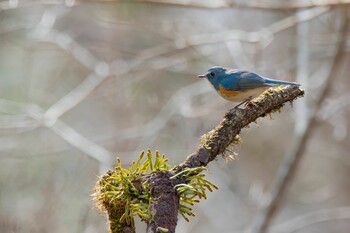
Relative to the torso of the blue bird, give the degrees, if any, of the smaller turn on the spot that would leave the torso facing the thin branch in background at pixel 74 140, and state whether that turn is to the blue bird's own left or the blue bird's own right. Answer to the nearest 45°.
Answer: approximately 45° to the blue bird's own right

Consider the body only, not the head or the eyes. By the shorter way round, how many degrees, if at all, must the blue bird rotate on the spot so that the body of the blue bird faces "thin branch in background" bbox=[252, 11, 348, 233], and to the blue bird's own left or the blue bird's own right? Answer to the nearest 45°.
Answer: approximately 90° to the blue bird's own right

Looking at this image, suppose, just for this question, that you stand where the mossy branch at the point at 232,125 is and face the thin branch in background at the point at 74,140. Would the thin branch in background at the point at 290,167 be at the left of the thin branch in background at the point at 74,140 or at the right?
right

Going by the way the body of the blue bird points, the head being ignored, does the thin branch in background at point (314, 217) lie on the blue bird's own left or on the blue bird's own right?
on the blue bird's own right

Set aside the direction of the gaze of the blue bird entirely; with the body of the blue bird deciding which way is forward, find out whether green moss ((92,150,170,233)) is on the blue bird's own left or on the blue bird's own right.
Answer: on the blue bird's own left

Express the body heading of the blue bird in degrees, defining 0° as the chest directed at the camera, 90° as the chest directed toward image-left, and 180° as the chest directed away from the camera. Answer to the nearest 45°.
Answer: approximately 90°
